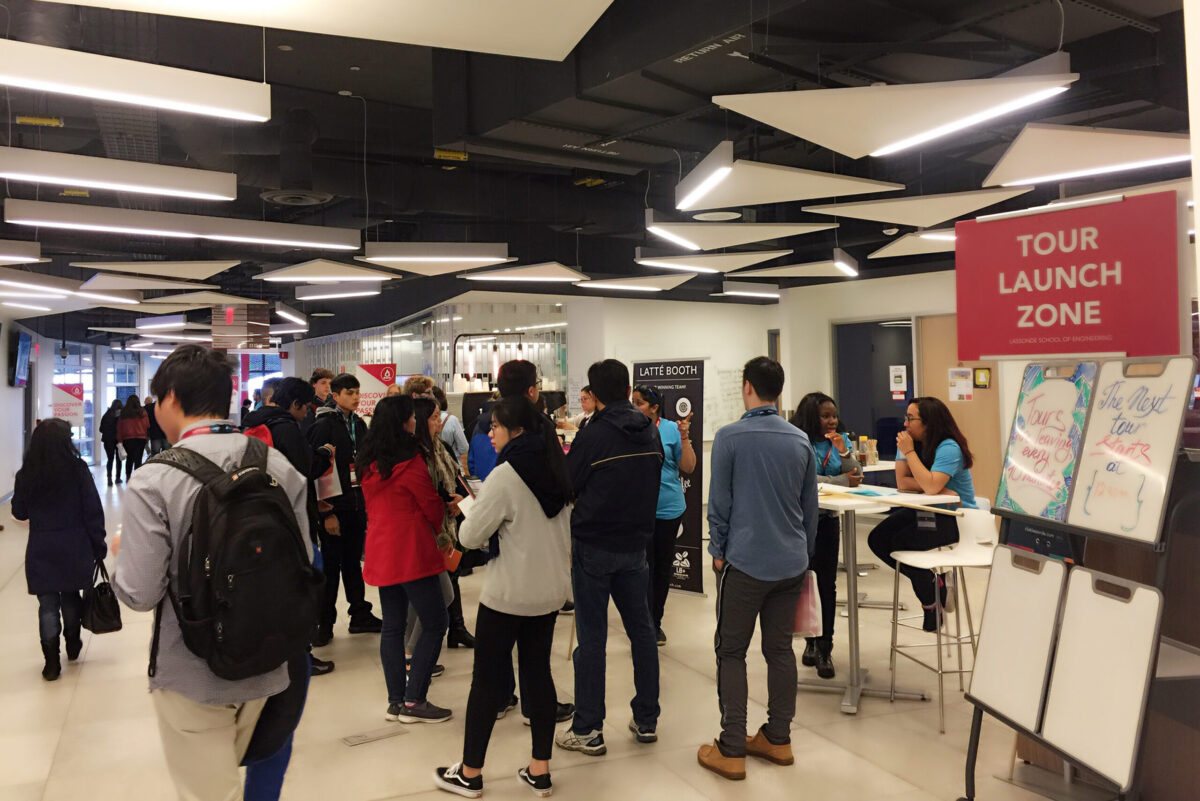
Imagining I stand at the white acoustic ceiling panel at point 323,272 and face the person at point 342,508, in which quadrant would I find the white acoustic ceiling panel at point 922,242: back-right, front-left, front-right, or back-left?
front-left

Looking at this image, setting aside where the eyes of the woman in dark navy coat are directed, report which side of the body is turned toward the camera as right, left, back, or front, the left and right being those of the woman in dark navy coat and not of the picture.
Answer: back

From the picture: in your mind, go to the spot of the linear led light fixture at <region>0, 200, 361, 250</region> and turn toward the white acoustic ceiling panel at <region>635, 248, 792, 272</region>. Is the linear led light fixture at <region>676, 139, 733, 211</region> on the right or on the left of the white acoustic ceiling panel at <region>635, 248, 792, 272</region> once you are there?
right

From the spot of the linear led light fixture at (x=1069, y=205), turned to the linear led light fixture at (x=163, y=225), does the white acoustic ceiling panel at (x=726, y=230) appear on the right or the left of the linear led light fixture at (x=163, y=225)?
right

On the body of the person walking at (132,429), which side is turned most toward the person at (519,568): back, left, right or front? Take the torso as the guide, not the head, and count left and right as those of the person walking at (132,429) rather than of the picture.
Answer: back

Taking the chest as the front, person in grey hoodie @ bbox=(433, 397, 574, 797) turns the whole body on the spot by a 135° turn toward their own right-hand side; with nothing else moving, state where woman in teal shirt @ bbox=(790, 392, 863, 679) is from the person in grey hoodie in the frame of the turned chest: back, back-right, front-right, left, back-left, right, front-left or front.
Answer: front-left

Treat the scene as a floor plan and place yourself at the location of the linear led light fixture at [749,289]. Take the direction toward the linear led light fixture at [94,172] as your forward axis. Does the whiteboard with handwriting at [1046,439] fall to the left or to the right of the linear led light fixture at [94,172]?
left

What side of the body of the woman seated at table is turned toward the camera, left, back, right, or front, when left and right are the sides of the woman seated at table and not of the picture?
left

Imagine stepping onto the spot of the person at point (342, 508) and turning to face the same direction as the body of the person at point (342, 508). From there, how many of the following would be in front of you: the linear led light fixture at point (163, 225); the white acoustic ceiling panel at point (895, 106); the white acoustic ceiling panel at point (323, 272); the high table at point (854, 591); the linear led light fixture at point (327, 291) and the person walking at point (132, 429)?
2

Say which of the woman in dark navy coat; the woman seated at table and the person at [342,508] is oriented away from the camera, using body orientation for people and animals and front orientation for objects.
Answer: the woman in dark navy coat

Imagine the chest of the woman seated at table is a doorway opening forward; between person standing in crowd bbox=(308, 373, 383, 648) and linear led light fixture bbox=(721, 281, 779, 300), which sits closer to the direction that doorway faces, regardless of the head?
the person standing in crowd

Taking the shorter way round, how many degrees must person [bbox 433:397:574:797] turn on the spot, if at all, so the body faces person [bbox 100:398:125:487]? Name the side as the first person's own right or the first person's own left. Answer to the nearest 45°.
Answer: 0° — they already face them

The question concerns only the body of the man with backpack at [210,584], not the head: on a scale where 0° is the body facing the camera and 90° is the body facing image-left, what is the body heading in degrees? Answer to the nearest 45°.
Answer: approximately 135°

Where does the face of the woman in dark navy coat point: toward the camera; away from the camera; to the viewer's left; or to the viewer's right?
away from the camera

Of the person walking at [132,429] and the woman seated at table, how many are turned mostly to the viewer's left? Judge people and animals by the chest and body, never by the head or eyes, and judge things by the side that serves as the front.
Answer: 1

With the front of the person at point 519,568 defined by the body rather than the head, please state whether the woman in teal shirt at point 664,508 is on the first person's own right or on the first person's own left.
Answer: on the first person's own right
